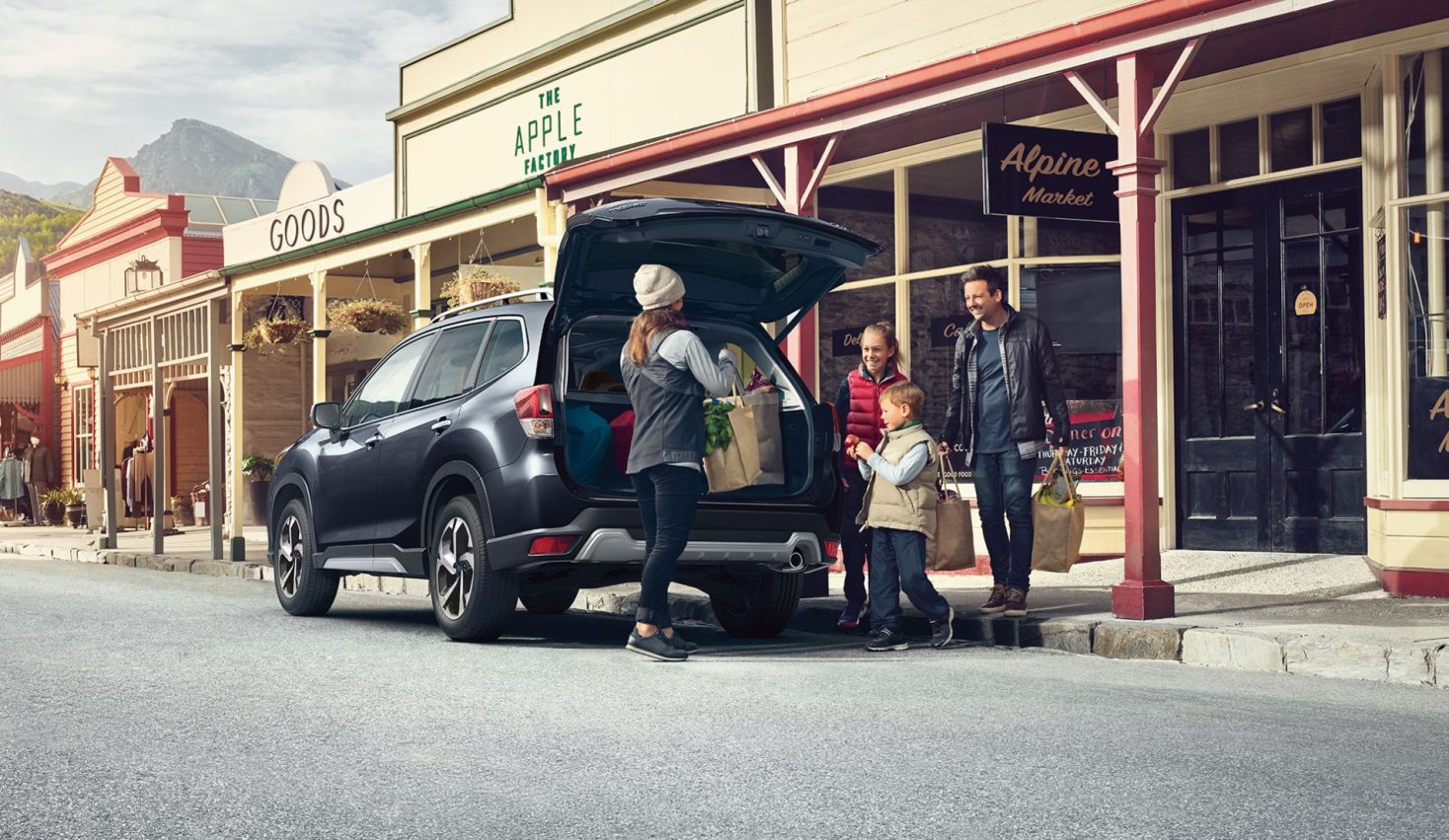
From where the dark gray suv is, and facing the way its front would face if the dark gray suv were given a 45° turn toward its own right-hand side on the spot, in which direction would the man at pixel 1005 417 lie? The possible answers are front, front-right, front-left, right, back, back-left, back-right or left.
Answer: right

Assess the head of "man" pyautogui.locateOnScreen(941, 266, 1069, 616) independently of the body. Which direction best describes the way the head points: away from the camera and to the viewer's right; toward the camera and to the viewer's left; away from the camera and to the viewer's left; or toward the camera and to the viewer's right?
toward the camera and to the viewer's left

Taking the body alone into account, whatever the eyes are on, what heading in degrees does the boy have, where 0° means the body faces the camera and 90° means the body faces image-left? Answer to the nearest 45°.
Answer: approximately 90°

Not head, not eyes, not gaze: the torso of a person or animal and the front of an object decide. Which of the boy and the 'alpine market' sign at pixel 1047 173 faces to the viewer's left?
the boy

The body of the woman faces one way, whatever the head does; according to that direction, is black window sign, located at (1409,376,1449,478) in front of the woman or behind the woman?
in front

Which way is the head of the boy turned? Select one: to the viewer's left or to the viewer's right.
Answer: to the viewer's left

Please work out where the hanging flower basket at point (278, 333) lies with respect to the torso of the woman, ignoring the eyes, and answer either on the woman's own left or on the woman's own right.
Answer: on the woman's own left

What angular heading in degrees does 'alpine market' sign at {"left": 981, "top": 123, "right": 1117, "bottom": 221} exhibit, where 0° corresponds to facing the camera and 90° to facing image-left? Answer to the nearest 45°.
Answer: approximately 315°

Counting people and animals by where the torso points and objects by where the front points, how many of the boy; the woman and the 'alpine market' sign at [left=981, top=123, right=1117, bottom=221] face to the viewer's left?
1
